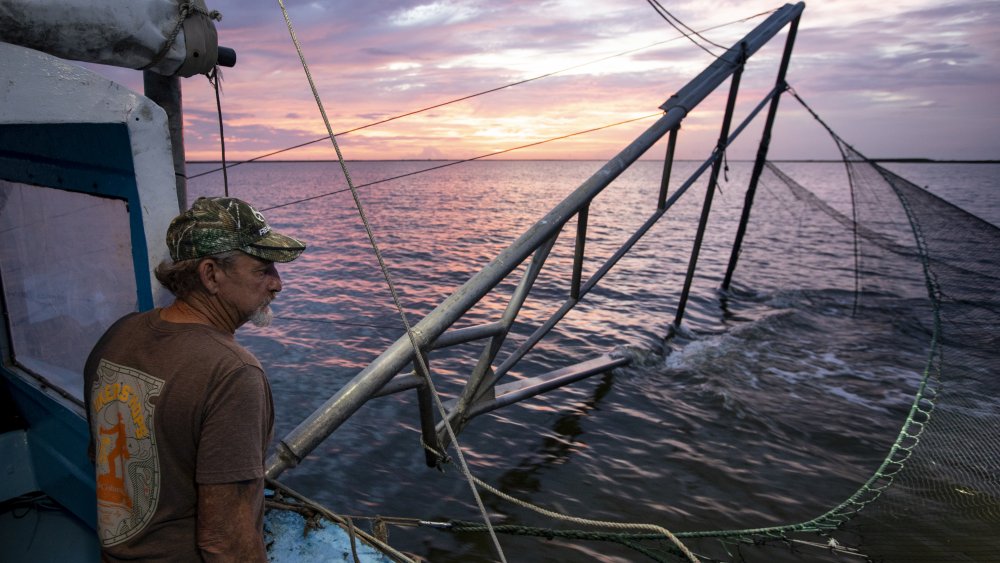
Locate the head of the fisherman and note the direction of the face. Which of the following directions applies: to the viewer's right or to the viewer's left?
to the viewer's right

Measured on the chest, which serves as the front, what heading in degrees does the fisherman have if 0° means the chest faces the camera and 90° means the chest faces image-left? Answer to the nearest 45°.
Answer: approximately 225°

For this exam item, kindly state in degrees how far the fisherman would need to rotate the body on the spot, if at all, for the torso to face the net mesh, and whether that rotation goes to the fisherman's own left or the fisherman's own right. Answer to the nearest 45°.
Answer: approximately 45° to the fisherman's own right
